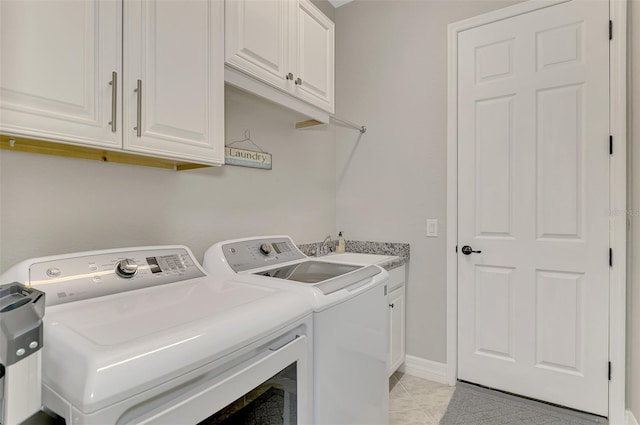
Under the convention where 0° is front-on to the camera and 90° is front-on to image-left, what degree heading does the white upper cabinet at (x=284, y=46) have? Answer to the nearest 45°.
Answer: approximately 315°

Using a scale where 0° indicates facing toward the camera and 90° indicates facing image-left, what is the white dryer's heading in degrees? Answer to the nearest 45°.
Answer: approximately 315°

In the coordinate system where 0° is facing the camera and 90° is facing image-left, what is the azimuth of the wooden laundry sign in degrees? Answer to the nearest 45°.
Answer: approximately 315°

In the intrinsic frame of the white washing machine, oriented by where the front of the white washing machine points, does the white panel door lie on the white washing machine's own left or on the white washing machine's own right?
on the white washing machine's own left

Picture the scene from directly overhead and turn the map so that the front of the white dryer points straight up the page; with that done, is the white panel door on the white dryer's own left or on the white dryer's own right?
on the white dryer's own left

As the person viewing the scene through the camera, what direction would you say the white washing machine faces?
facing the viewer and to the right of the viewer

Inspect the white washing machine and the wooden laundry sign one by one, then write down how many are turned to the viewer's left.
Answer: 0

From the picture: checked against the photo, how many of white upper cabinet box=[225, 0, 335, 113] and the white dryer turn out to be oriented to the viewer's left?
0
